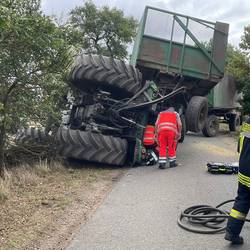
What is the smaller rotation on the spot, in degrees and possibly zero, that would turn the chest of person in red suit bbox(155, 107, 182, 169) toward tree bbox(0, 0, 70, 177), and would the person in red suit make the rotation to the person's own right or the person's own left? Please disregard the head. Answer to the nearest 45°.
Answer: approximately 135° to the person's own left

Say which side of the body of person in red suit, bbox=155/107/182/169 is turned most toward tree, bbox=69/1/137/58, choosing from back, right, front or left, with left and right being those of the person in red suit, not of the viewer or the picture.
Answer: front

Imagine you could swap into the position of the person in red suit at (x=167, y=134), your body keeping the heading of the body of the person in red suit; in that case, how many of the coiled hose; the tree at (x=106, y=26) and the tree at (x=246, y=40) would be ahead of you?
2

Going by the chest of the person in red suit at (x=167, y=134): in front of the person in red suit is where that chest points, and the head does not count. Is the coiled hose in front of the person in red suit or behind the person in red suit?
behind

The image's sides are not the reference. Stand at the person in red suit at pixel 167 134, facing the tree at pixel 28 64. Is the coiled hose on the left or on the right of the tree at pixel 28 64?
left

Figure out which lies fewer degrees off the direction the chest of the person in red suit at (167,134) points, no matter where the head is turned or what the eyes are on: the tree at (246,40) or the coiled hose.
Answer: the tree

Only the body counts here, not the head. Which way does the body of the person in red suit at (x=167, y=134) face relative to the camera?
away from the camera
